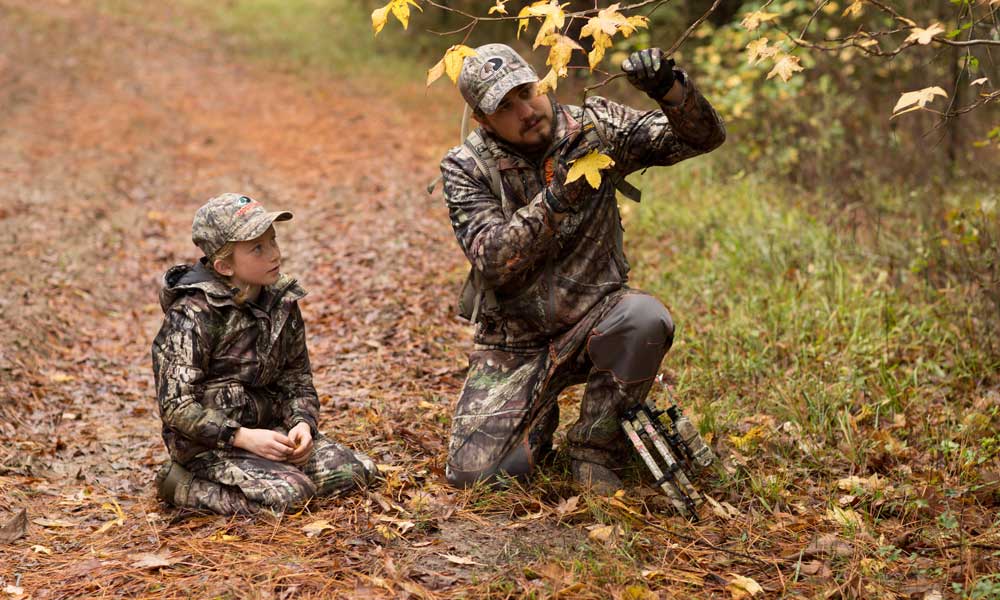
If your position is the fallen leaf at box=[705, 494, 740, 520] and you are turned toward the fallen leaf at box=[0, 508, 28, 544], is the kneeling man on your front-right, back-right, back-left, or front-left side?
front-right

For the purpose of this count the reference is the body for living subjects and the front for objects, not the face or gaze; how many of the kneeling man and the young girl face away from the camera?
0

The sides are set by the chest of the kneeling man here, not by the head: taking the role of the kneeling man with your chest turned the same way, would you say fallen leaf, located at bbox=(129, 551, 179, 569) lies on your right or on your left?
on your right

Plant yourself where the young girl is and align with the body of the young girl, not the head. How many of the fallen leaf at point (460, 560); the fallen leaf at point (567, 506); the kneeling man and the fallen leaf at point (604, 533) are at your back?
0

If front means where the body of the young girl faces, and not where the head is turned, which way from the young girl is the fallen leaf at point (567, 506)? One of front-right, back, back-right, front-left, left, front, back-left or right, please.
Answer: front

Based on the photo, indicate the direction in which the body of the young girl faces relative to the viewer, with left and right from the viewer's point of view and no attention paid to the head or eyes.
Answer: facing the viewer and to the right of the viewer

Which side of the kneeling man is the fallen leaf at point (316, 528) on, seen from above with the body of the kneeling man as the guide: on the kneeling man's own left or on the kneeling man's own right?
on the kneeling man's own right

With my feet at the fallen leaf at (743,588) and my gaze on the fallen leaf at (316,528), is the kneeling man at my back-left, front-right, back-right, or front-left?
front-right

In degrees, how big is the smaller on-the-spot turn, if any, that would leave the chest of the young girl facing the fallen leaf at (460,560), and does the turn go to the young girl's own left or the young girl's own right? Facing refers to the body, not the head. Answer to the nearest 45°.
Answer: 0° — they already face it
